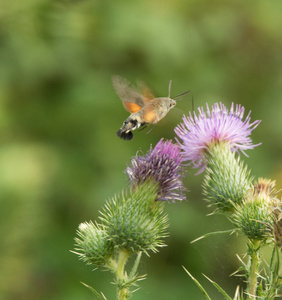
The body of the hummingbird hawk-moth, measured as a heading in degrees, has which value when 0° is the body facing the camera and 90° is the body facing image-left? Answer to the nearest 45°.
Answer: approximately 270°
